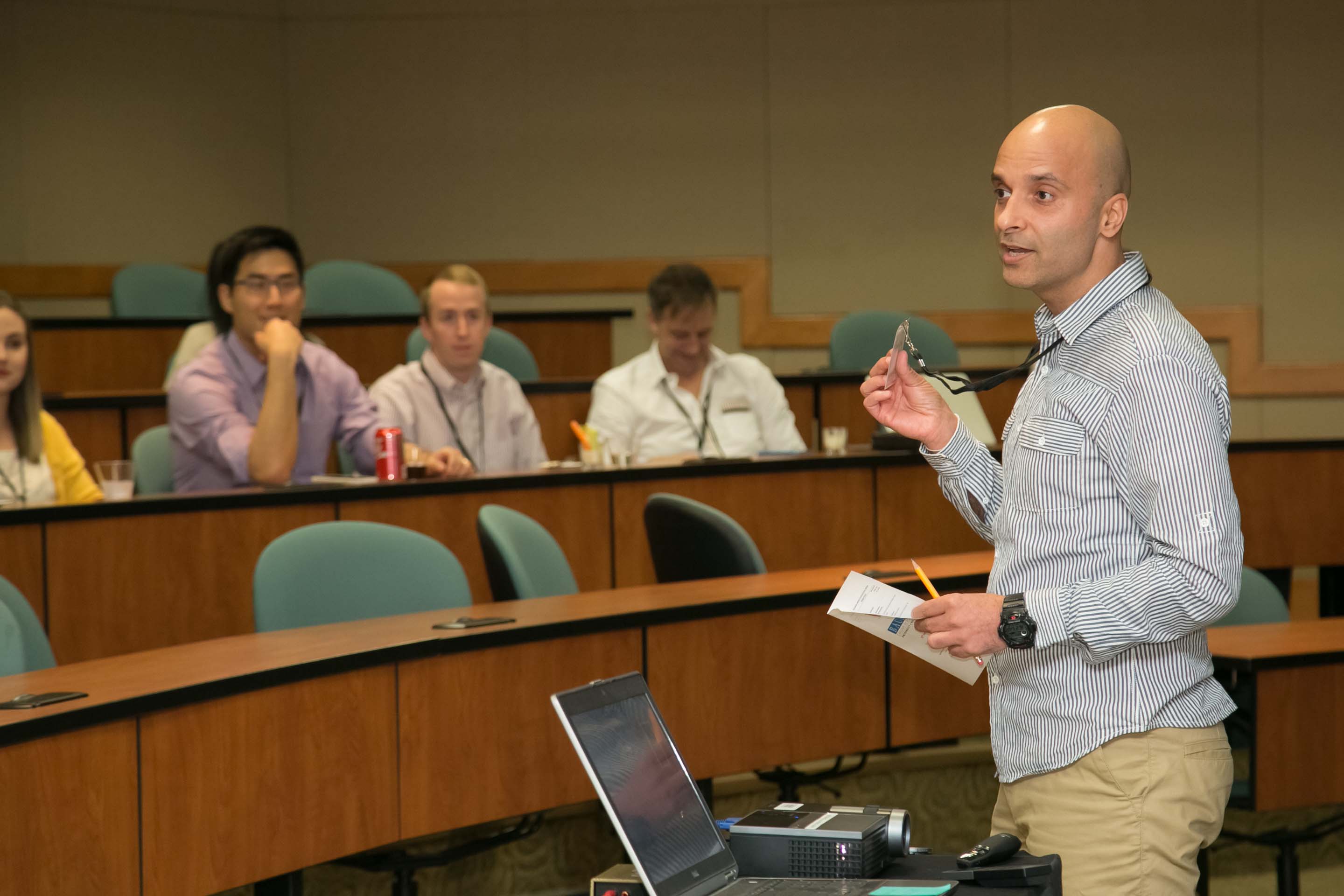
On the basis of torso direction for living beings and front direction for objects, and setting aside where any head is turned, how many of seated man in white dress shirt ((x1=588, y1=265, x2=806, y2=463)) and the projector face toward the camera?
1

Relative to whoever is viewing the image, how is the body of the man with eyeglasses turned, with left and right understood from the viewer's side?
facing the viewer and to the right of the viewer

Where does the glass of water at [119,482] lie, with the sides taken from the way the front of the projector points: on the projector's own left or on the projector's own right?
on the projector's own left

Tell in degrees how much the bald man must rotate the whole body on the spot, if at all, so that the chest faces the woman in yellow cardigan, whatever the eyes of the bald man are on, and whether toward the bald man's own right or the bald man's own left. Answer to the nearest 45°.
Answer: approximately 90° to the bald man's own right

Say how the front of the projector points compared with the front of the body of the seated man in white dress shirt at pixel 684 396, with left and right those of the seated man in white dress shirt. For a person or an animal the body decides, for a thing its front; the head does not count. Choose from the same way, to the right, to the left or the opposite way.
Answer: to the left

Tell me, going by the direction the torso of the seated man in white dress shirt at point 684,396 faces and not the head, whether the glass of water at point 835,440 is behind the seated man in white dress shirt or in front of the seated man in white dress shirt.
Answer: in front

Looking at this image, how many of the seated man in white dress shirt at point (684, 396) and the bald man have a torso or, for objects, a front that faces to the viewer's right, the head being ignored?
0

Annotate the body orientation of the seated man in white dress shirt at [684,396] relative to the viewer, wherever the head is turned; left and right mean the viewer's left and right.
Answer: facing the viewer

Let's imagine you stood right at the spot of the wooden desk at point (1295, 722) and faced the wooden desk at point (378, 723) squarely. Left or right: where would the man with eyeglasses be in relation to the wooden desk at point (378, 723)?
right

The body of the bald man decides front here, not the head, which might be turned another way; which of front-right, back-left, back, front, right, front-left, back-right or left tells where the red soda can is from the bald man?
right

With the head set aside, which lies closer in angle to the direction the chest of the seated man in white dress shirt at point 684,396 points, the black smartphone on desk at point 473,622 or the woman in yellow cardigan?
the black smartphone on desk

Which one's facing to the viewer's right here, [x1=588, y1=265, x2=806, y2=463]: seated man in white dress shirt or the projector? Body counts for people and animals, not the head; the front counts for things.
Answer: the projector

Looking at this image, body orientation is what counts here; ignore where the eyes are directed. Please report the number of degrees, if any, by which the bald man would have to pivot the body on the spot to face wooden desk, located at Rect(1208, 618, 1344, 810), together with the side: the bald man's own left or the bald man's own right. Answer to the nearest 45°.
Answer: approximately 135° to the bald man's own right

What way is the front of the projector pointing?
to the viewer's right

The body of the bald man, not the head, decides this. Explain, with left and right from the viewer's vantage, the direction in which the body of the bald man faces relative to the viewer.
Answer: facing the viewer and to the left of the viewer
